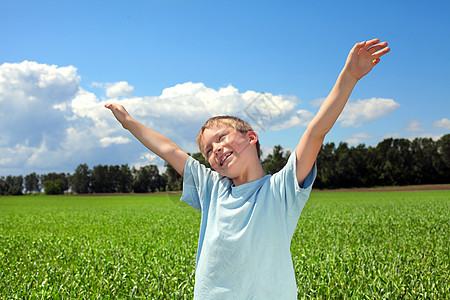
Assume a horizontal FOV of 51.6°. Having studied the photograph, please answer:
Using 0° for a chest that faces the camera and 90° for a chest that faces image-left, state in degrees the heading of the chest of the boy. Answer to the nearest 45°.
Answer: approximately 45°

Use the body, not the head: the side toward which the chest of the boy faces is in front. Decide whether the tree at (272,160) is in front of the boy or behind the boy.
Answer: behind
